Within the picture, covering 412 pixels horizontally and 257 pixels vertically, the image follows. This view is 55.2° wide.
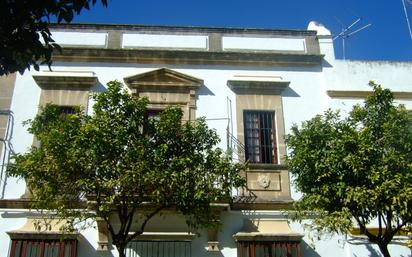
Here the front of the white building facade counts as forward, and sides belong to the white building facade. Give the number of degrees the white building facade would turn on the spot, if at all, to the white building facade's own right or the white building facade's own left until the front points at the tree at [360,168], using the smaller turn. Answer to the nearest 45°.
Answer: approximately 45° to the white building facade's own left

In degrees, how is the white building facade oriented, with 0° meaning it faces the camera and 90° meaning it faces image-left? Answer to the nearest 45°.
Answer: approximately 0°

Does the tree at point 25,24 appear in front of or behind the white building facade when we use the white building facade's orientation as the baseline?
in front
